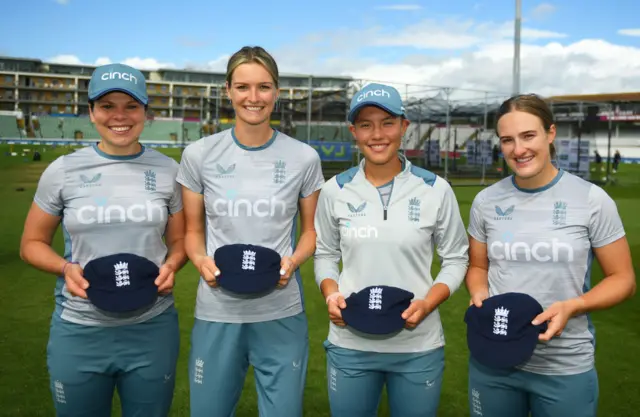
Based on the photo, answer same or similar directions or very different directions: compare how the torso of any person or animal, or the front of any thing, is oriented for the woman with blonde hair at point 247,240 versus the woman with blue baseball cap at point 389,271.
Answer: same or similar directions

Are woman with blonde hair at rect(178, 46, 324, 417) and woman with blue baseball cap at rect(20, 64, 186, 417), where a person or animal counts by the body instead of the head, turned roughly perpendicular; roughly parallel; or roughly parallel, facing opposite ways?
roughly parallel

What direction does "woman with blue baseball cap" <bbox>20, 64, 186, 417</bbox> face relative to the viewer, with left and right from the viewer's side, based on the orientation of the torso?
facing the viewer

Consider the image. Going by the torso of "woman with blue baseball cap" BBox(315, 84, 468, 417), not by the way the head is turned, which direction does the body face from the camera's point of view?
toward the camera

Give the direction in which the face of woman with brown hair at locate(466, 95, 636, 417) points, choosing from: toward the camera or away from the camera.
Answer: toward the camera

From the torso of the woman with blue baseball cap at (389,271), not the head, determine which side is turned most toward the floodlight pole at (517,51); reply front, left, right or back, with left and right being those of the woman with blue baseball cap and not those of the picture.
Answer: back

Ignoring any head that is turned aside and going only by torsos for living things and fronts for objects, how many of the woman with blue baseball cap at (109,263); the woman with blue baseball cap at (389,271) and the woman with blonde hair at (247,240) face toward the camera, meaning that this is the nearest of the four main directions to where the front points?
3

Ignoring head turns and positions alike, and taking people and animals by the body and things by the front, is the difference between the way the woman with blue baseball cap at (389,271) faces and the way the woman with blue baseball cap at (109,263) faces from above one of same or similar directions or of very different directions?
same or similar directions
